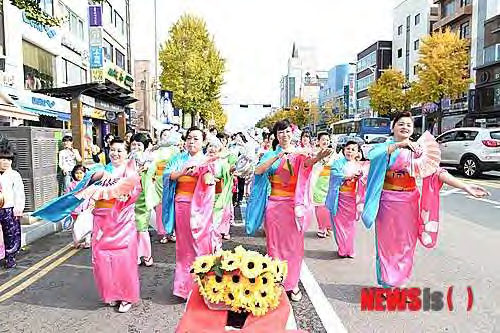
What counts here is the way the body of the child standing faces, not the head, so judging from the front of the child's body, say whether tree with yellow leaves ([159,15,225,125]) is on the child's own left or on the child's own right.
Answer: on the child's own left

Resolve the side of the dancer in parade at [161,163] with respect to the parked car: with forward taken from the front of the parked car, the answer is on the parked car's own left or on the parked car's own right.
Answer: on the parked car's own left

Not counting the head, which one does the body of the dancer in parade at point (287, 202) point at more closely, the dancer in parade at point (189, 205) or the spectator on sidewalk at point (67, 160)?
the dancer in parade

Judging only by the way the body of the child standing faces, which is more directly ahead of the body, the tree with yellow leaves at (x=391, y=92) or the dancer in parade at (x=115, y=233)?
the dancer in parade

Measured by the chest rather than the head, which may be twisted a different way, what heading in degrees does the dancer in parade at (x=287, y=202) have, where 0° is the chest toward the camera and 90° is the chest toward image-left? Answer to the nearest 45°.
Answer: approximately 0°

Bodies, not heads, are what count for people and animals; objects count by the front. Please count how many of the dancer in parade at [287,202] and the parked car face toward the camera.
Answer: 1

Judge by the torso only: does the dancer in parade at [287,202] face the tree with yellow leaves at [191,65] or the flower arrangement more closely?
the flower arrangement

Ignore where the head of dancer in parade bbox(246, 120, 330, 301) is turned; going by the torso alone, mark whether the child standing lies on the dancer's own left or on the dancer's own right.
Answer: on the dancer's own right
